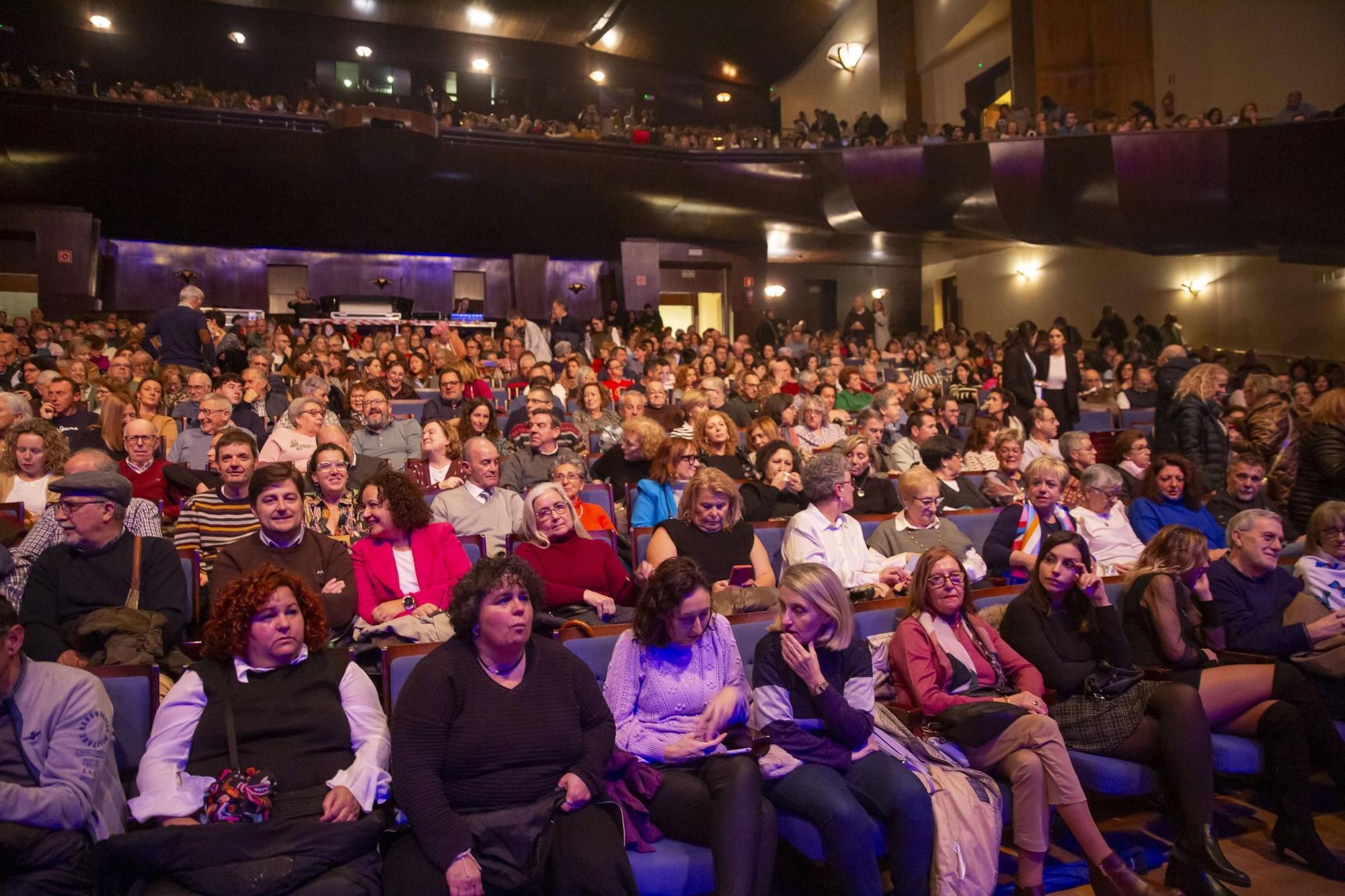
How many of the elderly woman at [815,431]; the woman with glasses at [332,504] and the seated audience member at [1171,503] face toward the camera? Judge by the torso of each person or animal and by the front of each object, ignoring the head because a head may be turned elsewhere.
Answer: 3

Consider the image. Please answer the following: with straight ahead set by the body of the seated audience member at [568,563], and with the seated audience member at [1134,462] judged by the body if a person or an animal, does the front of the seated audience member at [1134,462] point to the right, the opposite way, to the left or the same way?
the same way

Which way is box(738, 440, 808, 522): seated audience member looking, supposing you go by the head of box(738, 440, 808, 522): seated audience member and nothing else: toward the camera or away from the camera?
toward the camera

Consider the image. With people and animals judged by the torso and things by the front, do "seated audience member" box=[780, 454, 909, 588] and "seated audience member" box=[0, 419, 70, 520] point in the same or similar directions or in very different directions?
same or similar directions

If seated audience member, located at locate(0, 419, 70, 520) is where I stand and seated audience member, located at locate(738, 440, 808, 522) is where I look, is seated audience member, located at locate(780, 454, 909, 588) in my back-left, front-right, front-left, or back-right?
front-right

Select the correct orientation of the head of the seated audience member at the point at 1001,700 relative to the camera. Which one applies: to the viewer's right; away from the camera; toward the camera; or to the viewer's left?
toward the camera

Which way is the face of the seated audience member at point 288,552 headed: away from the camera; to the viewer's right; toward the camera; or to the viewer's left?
toward the camera

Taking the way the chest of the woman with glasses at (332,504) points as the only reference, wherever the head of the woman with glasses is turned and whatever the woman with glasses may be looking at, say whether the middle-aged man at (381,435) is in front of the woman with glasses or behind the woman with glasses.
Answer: behind

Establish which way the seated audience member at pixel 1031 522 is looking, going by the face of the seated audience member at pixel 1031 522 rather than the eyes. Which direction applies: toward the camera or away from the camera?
toward the camera

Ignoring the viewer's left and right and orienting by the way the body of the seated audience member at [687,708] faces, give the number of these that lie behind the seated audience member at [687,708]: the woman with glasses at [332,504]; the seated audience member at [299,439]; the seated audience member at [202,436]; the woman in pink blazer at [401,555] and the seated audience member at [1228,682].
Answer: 4

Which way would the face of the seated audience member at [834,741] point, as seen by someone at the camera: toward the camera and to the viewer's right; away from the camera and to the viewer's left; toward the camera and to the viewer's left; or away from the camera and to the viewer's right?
toward the camera and to the viewer's left

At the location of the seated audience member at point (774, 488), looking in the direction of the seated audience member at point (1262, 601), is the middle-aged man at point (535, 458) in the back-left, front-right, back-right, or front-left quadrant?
back-right

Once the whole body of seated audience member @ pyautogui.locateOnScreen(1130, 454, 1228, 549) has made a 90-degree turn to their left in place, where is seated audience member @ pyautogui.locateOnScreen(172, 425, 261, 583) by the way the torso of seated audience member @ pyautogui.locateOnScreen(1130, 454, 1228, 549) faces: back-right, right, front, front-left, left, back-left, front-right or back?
back-right

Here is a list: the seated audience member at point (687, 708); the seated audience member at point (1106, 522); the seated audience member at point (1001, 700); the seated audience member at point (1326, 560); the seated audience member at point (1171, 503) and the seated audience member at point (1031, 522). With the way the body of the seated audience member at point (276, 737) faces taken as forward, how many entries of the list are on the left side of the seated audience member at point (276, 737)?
6

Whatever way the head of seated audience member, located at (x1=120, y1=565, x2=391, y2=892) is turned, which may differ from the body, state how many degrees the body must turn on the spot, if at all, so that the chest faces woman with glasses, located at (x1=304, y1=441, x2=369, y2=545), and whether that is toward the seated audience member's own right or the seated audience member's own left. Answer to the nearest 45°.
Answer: approximately 180°

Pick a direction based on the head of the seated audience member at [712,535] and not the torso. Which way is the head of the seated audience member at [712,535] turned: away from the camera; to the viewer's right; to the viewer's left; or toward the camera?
toward the camera

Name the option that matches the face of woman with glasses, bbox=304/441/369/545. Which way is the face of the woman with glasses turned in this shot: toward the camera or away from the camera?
toward the camera

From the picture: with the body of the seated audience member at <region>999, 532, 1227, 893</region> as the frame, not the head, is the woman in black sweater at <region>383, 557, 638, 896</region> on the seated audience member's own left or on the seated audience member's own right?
on the seated audience member's own right

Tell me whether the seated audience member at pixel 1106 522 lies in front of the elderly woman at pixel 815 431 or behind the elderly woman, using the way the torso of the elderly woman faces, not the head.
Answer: in front

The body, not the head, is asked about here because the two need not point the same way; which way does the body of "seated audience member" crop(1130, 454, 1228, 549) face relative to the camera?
toward the camera
